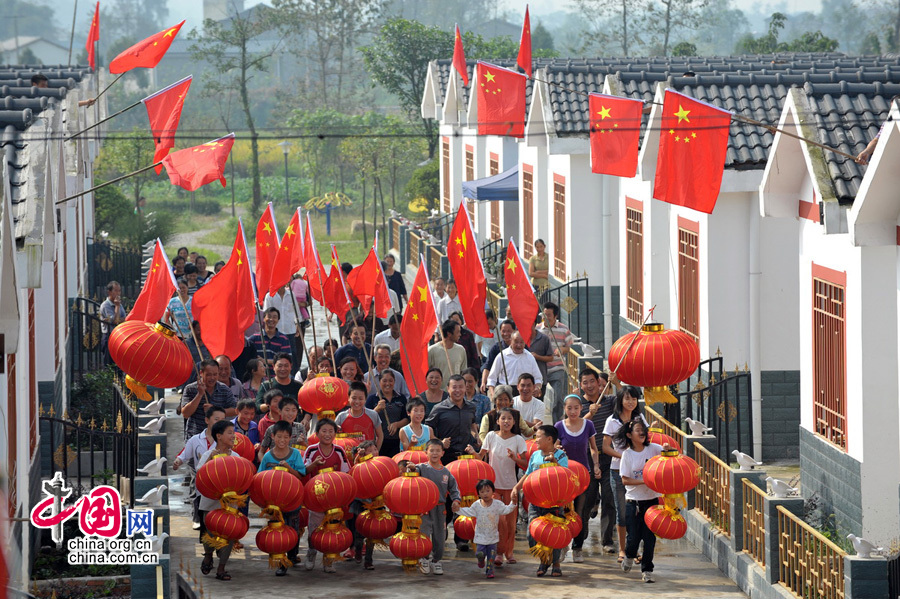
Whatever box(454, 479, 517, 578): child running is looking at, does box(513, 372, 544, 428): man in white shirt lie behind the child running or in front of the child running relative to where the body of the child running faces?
behind

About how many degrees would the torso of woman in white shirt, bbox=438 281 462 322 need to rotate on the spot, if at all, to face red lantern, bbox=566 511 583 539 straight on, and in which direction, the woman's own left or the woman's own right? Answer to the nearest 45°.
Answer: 0° — they already face it

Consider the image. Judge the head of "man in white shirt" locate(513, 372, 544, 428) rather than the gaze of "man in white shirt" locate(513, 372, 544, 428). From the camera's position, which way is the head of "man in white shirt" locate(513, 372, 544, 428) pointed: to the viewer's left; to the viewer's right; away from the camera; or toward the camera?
toward the camera

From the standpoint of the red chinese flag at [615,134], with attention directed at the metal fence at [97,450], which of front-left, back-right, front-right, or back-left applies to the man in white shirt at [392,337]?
front-right

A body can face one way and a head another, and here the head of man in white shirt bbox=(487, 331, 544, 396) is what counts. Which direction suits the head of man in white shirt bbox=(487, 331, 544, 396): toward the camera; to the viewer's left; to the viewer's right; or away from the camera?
toward the camera

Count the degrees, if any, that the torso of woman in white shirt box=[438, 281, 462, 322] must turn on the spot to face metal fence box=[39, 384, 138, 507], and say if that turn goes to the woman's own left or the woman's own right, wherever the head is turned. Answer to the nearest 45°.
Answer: approximately 45° to the woman's own right

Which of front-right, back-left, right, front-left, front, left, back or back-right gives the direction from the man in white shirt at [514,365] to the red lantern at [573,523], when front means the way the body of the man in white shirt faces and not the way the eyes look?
front

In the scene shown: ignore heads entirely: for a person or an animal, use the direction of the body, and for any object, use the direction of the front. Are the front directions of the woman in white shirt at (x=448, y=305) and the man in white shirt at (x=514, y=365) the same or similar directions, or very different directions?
same or similar directions

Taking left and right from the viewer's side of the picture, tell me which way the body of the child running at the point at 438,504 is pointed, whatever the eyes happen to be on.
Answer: facing the viewer

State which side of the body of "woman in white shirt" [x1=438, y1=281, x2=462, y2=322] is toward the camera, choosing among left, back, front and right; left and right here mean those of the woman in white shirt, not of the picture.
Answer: front

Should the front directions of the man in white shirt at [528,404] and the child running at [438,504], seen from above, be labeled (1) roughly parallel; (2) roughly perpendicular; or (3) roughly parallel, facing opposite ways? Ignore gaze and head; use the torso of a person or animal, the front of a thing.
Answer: roughly parallel

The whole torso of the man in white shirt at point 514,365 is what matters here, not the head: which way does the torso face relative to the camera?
toward the camera

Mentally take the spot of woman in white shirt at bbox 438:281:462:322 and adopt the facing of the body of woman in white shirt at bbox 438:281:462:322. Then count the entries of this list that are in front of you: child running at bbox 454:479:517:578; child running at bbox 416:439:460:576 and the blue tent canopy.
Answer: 2

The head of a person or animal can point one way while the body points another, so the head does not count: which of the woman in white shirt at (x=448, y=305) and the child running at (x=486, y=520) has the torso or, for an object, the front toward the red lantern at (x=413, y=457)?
the woman in white shirt
